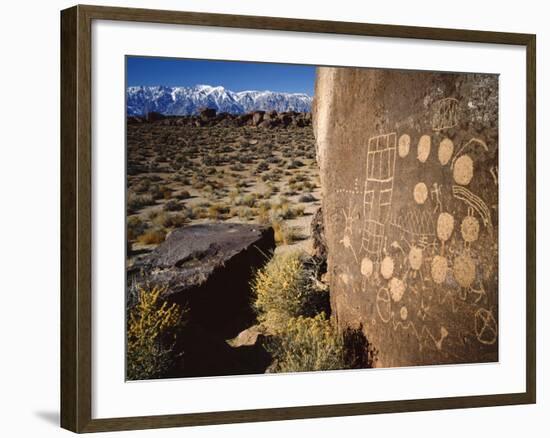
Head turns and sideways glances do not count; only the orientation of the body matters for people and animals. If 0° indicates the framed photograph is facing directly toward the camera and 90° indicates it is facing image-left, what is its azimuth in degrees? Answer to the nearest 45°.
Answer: approximately 315°
